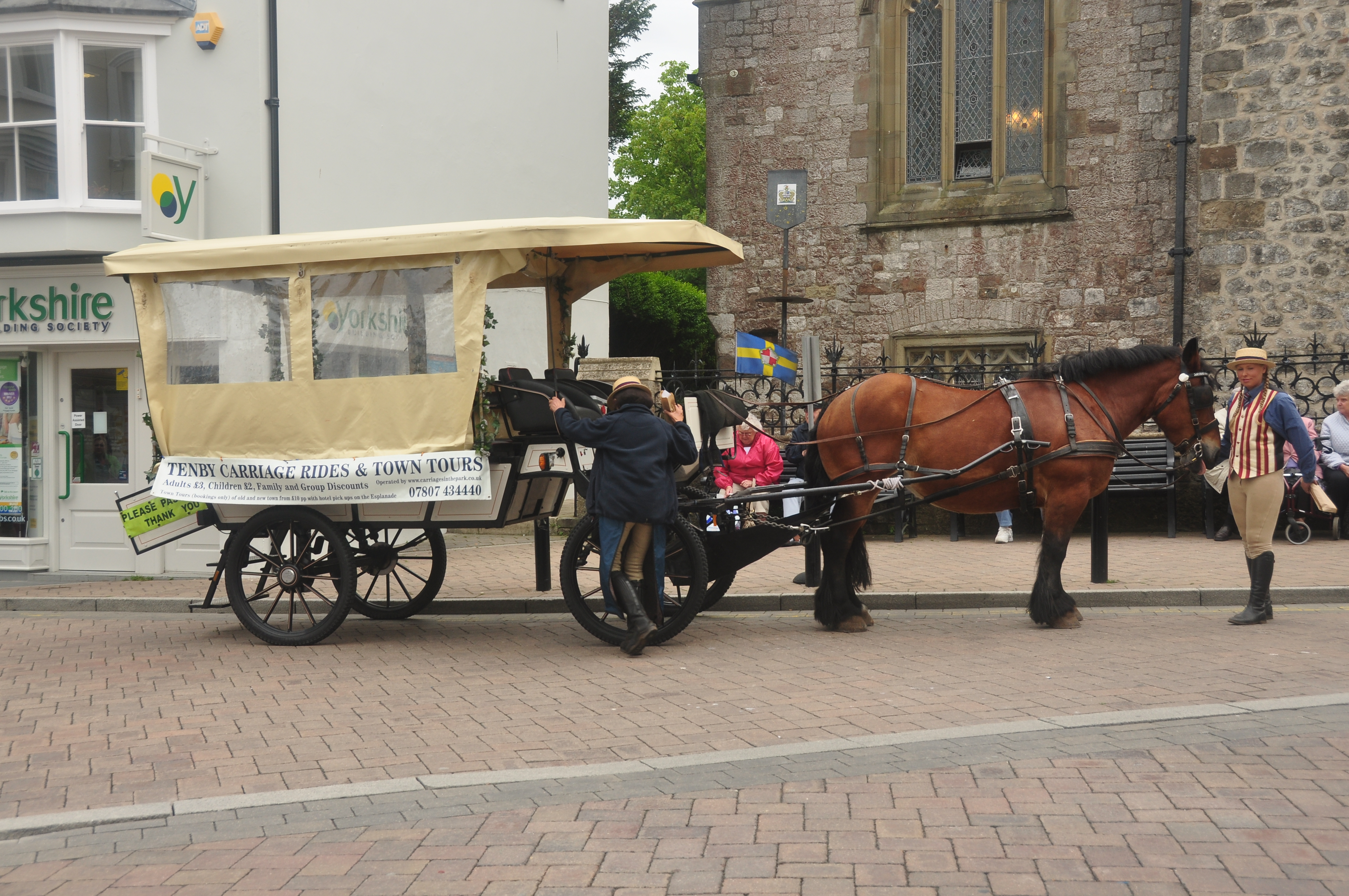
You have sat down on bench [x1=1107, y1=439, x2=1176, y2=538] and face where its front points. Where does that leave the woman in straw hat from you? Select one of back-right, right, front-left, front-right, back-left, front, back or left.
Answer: front

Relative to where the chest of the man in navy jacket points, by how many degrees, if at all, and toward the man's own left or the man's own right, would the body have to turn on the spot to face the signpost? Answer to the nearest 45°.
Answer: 0° — they already face it

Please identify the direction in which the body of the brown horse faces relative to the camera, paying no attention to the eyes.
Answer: to the viewer's right

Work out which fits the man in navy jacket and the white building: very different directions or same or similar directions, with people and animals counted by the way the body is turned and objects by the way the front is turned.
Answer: very different directions

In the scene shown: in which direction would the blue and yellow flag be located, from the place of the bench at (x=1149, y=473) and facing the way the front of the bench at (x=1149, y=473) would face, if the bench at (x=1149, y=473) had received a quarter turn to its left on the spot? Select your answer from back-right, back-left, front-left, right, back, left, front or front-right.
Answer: back-right

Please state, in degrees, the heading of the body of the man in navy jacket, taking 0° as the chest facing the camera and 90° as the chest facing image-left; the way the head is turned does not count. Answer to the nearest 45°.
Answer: approximately 180°

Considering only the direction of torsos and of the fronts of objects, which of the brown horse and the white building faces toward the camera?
the white building

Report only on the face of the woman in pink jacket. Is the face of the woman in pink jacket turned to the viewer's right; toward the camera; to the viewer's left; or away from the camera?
toward the camera

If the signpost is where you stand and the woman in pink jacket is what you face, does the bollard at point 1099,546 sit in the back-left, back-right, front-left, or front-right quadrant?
front-left

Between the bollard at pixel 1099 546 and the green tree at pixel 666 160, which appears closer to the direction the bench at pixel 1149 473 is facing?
the bollard

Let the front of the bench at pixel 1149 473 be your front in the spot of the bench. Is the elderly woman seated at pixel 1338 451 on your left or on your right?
on your left

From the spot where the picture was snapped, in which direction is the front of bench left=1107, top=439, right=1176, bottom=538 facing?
facing the viewer

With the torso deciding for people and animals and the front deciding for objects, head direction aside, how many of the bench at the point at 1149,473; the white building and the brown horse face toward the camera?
2

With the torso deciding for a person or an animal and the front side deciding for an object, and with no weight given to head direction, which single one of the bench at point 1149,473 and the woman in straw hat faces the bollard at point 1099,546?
the bench

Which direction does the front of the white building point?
toward the camera

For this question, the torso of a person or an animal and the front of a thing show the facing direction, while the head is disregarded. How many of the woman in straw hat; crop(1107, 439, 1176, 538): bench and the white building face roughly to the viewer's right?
0
